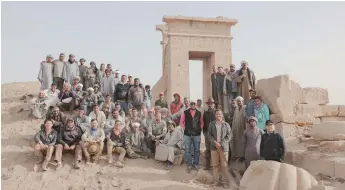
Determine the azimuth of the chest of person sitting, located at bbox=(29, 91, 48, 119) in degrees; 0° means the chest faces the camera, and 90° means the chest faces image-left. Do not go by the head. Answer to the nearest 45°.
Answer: approximately 315°

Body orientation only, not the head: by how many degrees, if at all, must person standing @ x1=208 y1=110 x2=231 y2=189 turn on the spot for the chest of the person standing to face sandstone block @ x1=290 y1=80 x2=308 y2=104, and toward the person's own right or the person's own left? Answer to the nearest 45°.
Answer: approximately 135° to the person's own left

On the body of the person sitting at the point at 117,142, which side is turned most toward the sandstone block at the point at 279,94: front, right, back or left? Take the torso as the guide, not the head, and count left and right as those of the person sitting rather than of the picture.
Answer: left

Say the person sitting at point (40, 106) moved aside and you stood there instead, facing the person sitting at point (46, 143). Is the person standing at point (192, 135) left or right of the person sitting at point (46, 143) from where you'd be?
left

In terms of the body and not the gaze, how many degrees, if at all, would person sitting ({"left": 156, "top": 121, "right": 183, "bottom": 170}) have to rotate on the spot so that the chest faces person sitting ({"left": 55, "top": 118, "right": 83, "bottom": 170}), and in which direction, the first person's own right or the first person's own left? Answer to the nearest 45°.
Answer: approximately 45° to the first person's own right

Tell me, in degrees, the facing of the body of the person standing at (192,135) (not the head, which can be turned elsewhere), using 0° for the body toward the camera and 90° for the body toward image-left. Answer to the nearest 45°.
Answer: approximately 0°

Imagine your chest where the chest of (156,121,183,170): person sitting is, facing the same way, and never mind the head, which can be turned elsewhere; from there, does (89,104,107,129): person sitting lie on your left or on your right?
on your right

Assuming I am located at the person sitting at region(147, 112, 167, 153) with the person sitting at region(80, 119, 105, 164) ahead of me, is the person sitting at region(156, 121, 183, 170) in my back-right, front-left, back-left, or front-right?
back-left

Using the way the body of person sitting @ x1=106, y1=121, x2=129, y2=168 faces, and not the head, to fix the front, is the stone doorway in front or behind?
behind

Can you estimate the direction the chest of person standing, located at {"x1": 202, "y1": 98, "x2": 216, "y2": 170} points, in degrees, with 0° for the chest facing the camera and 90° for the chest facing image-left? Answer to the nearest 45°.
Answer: approximately 0°
